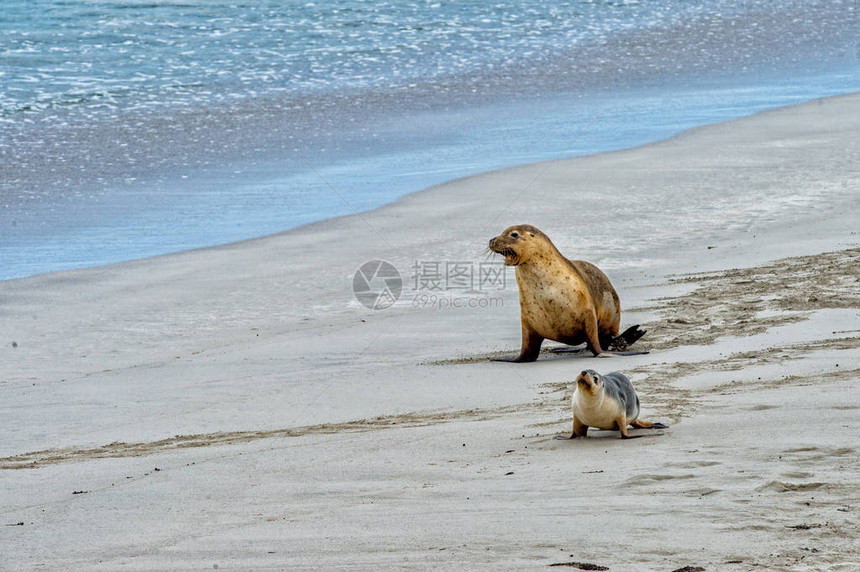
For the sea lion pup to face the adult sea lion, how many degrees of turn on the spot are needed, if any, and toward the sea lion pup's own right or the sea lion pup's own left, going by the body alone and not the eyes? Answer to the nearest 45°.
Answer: approximately 135° to the sea lion pup's own right

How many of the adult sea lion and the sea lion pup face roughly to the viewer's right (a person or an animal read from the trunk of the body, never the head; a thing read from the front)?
0

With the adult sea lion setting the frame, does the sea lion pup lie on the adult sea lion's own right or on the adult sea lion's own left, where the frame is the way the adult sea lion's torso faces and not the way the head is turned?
on the adult sea lion's own left

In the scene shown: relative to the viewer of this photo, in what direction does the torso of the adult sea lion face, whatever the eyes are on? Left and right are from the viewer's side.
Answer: facing the viewer and to the left of the viewer

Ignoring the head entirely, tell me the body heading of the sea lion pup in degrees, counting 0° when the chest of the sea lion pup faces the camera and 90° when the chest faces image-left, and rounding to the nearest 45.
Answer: approximately 45°

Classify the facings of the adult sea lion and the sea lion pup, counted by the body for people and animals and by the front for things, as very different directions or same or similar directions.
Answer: same or similar directions
